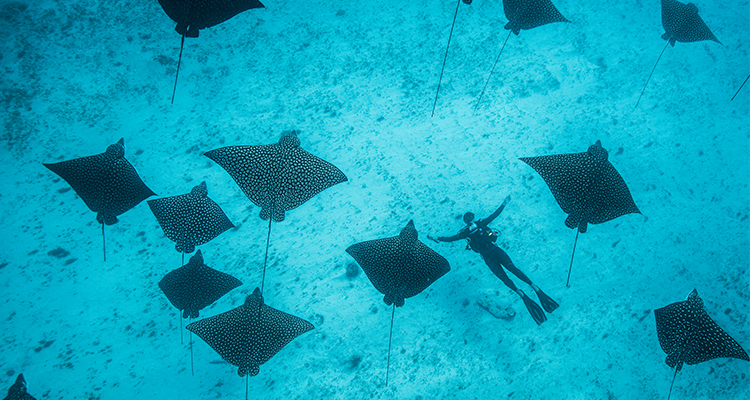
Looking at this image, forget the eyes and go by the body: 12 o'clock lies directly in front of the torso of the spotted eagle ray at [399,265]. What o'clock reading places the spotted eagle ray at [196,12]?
the spotted eagle ray at [196,12] is roughly at 10 o'clock from the spotted eagle ray at [399,265].

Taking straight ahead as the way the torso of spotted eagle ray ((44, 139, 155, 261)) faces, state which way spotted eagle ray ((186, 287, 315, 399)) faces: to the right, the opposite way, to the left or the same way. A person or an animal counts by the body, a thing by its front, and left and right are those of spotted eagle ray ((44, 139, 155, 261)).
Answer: the same way

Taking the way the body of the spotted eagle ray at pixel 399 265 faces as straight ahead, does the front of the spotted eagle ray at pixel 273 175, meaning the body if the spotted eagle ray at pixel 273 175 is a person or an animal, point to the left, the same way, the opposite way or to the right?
the same way

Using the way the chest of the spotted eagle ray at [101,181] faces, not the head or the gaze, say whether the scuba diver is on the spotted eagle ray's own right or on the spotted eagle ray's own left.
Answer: on the spotted eagle ray's own right

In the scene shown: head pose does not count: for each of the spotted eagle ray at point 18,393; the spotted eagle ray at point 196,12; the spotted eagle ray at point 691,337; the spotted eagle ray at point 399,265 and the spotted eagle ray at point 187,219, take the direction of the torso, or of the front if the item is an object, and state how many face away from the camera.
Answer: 5

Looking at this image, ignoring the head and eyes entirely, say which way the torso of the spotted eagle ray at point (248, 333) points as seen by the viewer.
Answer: away from the camera

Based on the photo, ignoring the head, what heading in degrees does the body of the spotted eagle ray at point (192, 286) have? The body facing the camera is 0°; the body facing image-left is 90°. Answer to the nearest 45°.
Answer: approximately 180°

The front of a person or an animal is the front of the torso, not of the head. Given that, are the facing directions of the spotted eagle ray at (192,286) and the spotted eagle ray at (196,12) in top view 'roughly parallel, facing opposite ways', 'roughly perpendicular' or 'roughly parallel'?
roughly parallel

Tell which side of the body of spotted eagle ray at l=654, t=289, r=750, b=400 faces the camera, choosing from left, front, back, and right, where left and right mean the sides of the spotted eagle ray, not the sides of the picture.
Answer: back

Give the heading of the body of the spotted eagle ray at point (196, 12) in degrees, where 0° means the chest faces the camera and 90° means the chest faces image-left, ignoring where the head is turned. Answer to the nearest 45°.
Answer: approximately 180°

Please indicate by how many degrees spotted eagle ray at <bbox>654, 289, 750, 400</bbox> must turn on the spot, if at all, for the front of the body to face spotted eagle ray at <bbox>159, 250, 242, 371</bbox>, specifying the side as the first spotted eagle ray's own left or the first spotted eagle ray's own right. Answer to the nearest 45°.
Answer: approximately 135° to the first spotted eagle ray's own left
